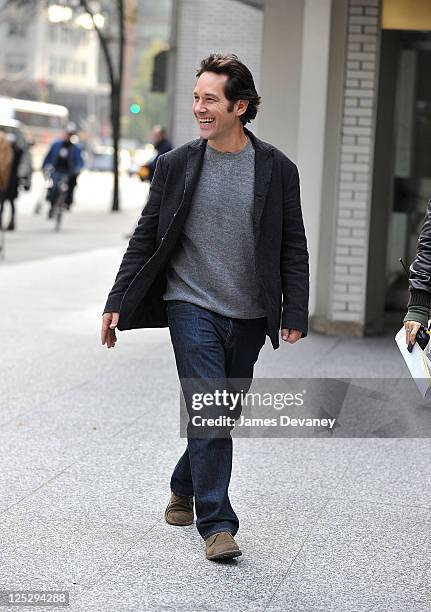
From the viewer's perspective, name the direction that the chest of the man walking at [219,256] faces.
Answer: toward the camera

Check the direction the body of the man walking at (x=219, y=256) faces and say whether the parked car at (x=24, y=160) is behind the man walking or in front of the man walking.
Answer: behind

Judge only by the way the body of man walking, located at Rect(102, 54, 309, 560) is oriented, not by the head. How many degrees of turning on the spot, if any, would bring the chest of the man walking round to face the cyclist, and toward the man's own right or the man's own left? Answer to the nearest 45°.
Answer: approximately 180°
